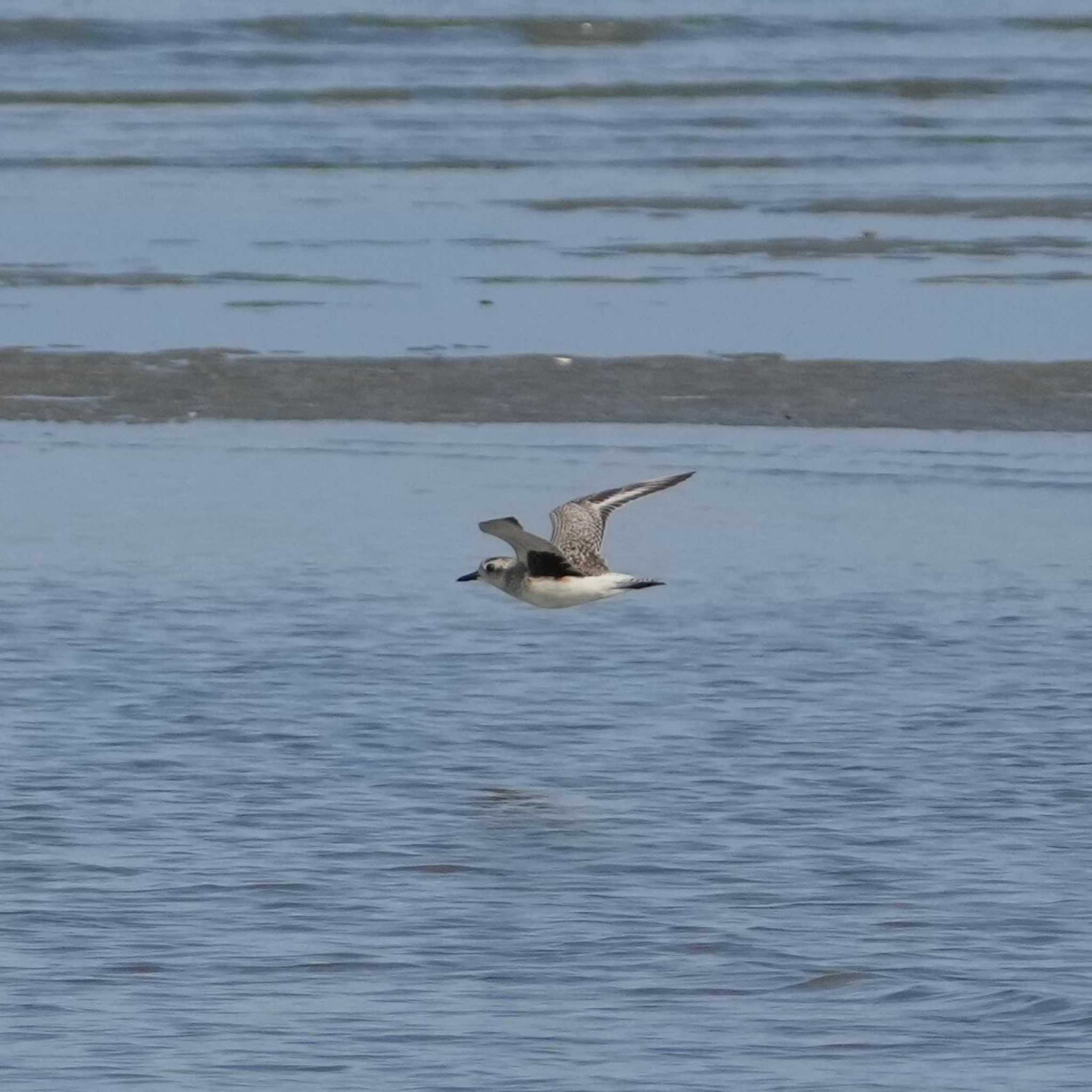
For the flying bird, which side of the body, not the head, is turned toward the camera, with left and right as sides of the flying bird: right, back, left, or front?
left
